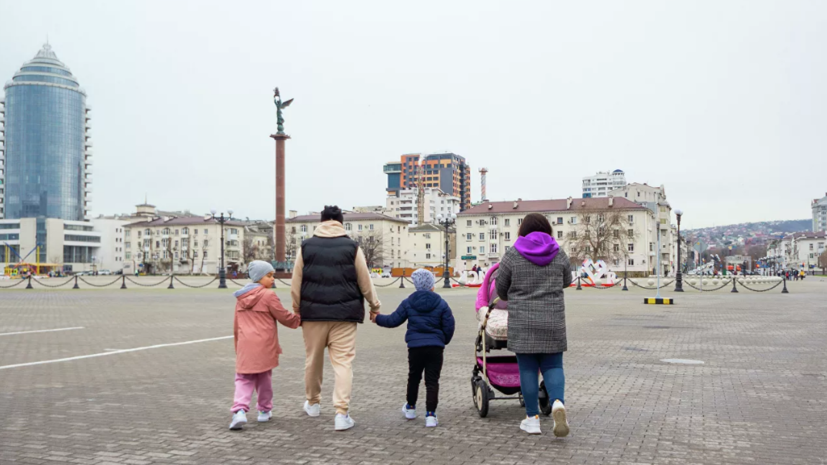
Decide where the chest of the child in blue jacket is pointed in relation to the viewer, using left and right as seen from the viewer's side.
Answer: facing away from the viewer

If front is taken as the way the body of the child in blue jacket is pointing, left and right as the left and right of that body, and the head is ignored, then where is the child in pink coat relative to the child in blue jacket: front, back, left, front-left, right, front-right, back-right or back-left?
left

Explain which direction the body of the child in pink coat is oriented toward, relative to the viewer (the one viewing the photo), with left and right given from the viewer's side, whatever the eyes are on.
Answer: facing away from the viewer and to the right of the viewer

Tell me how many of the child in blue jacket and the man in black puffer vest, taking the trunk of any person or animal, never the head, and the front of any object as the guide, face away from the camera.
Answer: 2

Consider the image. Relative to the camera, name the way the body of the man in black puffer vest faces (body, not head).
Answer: away from the camera

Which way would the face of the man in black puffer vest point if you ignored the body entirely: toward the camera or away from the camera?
away from the camera

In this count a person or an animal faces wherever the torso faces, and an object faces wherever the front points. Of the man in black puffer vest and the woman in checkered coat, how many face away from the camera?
2

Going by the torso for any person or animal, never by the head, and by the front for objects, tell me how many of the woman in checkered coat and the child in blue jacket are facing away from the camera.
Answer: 2

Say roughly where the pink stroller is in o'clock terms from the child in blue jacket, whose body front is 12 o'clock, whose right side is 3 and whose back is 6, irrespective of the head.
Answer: The pink stroller is roughly at 2 o'clock from the child in blue jacket.

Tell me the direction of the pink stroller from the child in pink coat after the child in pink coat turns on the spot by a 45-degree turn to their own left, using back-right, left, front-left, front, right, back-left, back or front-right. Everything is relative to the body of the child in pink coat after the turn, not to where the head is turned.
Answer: right

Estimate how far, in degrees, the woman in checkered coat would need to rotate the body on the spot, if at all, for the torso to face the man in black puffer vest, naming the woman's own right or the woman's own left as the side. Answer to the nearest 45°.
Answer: approximately 90° to the woman's own left

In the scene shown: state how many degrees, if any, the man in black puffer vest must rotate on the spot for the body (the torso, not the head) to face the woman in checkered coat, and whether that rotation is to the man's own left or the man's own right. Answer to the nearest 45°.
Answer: approximately 90° to the man's own right
